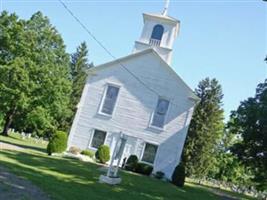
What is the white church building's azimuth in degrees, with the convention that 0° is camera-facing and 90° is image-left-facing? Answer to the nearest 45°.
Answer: approximately 0°

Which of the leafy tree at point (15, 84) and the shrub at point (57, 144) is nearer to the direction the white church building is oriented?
the shrub

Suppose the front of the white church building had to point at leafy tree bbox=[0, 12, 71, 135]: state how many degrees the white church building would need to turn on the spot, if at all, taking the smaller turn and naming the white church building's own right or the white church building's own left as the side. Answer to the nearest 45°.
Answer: approximately 135° to the white church building's own right

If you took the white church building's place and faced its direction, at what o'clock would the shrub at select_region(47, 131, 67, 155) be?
The shrub is roughly at 2 o'clock from the white church building.

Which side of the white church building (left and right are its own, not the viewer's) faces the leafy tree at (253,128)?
left
